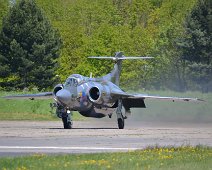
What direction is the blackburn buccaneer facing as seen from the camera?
toward the camera
